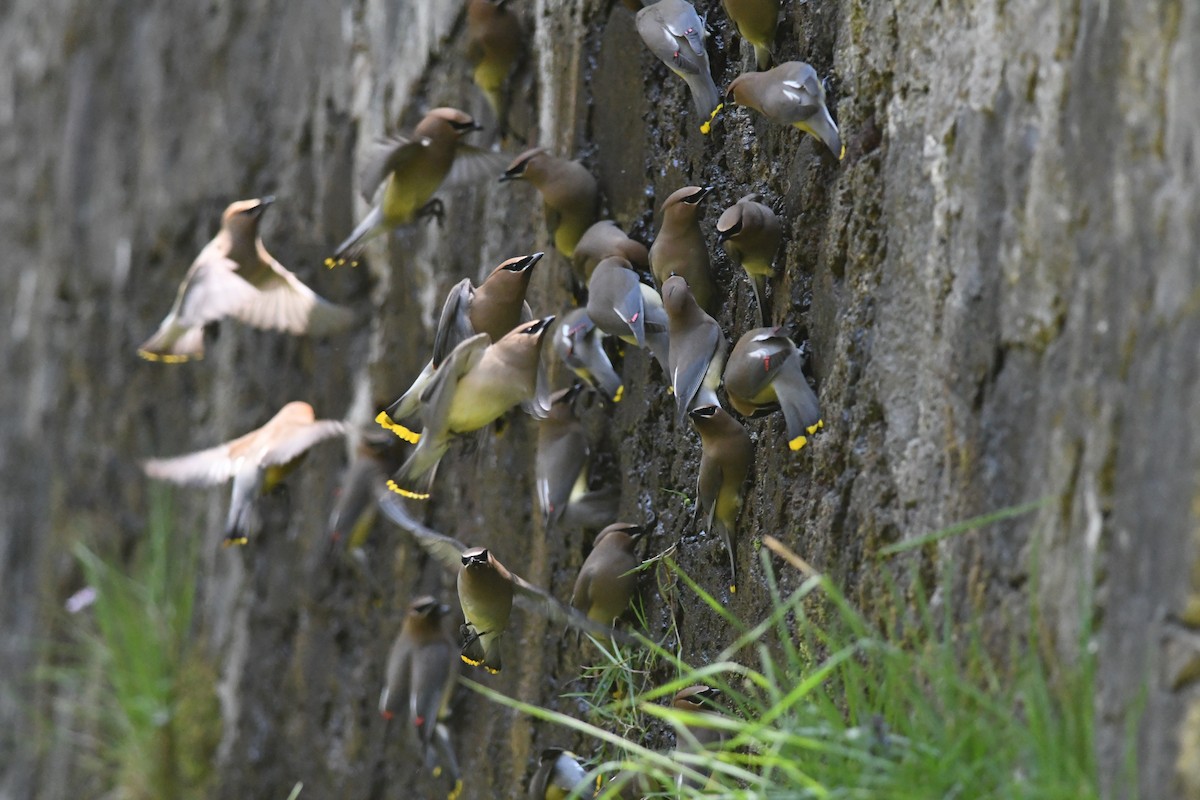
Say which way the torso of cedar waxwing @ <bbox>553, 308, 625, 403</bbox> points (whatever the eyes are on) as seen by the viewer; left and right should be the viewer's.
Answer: facing away from the viewer and to the left of the viewer

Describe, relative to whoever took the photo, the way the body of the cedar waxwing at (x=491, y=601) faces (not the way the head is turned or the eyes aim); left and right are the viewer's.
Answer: facing the viewer

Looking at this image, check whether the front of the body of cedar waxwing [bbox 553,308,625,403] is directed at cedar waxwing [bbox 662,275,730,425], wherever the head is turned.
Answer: no

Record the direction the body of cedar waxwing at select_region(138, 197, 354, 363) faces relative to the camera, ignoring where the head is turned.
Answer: to the viewer's right

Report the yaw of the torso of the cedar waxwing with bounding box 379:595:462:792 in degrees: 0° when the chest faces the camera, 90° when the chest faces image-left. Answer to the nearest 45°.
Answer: approximately 225°

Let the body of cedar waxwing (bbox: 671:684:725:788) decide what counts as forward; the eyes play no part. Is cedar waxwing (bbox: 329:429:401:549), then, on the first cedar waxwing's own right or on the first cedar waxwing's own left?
on the first cedar waxwing's own left

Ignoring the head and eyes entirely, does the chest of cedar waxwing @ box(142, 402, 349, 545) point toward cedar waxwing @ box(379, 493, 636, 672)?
no

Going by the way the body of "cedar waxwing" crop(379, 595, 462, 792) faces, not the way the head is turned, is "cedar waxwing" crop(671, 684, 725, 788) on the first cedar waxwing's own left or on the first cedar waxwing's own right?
on the first cedar waxwing's own right
